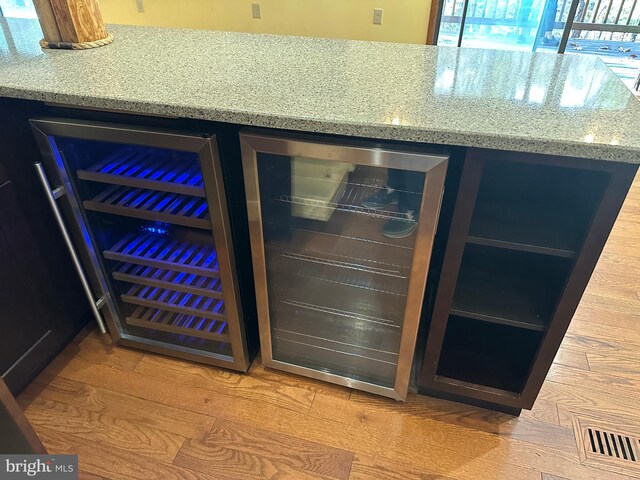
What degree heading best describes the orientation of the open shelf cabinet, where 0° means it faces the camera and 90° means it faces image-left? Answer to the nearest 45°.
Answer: approximately 0°

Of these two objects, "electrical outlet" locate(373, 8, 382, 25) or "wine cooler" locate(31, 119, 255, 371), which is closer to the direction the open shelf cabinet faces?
the wine cooler

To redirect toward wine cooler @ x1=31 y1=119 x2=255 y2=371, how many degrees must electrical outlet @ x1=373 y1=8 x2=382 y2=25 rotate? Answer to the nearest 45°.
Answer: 0° — it already faces it

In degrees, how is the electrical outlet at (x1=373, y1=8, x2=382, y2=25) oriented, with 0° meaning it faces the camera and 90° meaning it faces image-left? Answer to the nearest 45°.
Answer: approximately 0°

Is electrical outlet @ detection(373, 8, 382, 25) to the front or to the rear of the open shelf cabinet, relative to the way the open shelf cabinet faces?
to the rear

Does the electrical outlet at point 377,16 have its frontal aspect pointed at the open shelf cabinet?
yes

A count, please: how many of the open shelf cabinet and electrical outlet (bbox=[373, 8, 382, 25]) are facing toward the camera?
2
